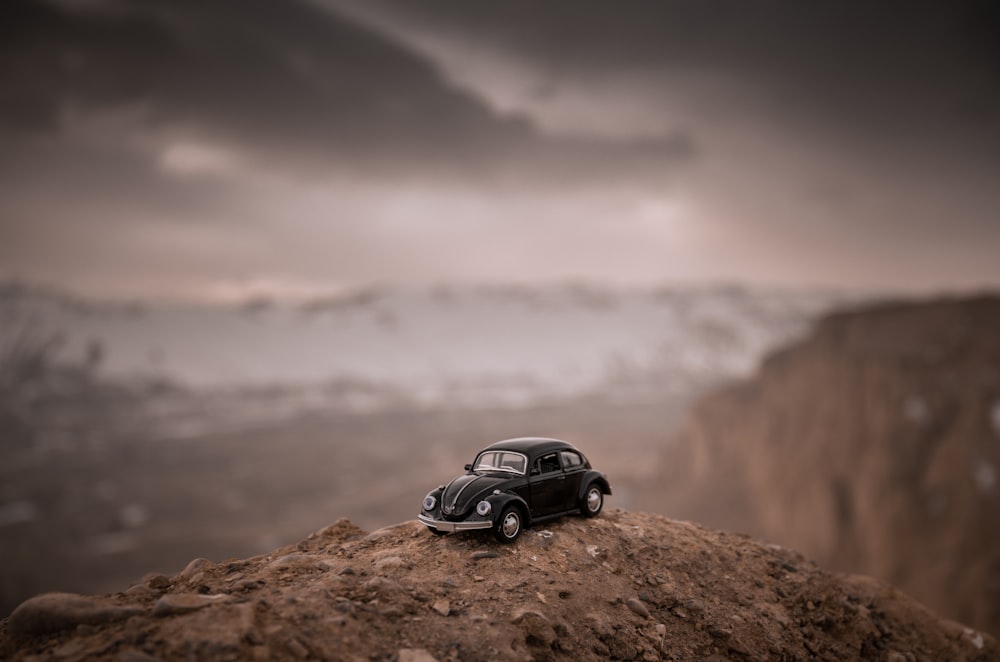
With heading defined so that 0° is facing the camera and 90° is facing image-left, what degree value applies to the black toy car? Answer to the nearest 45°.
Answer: approximately 45°
